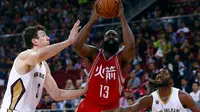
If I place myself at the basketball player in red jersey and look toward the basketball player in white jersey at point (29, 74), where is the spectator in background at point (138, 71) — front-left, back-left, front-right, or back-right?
back-right

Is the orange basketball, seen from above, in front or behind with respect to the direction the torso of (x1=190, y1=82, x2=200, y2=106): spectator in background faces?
in front

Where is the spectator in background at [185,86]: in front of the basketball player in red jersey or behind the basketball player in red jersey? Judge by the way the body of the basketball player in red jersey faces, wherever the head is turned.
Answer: behind

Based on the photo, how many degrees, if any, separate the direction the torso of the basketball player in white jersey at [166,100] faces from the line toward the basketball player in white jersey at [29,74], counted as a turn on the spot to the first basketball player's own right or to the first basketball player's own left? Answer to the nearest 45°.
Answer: approximately 45° to the first basketball player's own right

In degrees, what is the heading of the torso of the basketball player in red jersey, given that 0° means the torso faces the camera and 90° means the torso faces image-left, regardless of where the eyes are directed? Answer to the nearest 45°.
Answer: approximately 0°

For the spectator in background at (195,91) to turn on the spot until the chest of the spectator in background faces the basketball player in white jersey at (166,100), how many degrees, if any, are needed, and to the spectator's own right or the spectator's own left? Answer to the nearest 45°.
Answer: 0° — they already face them

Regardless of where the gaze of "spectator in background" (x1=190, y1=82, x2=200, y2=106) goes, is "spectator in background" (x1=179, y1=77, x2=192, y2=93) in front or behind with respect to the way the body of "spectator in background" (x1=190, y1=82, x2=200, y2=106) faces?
behind

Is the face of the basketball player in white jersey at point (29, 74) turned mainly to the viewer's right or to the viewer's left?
to the viewer's right
